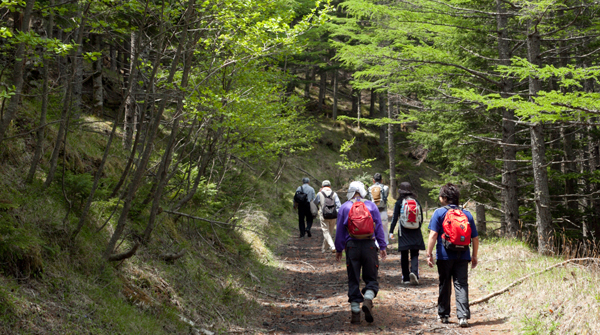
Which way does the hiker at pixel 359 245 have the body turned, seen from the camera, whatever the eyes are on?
away from the camera

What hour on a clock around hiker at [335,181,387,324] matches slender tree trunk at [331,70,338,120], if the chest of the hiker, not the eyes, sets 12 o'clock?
The slender tree trunk is roughly at 12 o'clock from the hiker.

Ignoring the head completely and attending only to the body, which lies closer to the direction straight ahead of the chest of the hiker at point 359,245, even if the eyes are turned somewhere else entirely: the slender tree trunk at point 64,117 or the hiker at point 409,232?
the hiker

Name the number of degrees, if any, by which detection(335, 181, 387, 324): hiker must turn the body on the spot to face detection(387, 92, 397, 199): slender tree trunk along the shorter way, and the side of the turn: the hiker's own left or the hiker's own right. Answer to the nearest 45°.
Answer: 0° — they already face it

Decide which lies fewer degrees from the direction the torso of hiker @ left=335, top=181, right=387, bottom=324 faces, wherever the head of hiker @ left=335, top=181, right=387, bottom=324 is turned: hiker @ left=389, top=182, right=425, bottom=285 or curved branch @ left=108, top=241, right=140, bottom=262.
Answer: the hiker

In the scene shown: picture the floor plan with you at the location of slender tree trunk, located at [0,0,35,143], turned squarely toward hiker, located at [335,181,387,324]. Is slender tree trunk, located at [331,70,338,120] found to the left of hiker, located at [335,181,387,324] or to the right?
left

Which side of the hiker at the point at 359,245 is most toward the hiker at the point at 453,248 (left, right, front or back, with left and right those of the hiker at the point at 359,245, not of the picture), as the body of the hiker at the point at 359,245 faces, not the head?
right
